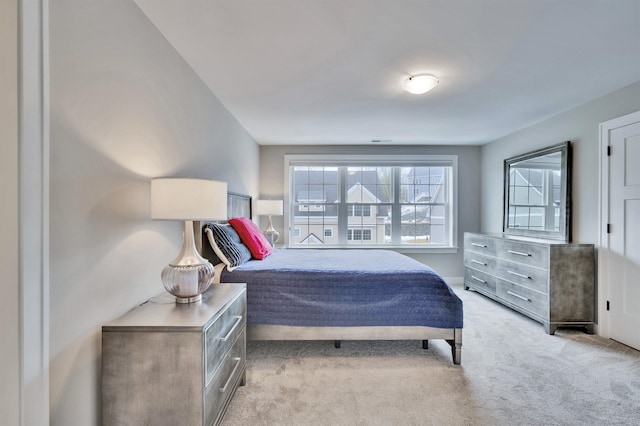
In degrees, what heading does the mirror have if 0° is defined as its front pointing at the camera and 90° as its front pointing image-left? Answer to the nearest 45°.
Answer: approximately 45°

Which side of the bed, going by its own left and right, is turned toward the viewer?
right

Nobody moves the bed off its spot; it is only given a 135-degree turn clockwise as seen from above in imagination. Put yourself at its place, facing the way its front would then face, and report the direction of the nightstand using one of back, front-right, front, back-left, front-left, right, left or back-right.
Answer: front

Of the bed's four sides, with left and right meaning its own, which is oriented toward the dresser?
front

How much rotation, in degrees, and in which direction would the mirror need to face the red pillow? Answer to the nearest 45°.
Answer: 0° — it already faces it

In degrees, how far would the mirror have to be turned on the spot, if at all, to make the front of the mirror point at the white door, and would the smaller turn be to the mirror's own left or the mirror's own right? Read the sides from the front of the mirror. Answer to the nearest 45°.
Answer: approximately 90° to the mirror's own left

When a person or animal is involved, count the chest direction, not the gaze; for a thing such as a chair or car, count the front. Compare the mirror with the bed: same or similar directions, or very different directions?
very different directions

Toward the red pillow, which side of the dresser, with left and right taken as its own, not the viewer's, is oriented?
front

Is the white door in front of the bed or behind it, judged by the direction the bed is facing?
in front

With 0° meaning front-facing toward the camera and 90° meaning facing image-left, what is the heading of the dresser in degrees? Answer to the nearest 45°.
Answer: approximately 45°

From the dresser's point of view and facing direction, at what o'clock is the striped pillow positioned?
The striped pillow is roughly at 12 o'clock from the dresser.

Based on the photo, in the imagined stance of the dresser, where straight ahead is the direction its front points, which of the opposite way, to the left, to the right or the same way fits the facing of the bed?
the opposite way
